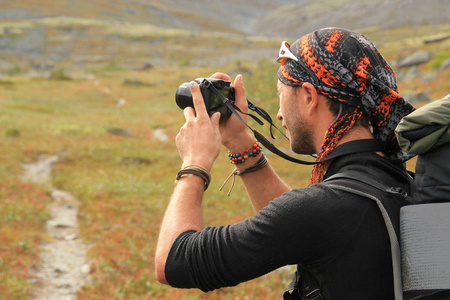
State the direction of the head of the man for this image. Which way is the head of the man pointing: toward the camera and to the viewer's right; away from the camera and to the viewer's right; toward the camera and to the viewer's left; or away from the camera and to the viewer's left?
away from the camera and to the viewer's left

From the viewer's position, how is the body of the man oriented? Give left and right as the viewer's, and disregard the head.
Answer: facing away from the viewer and to the left of the viewer
